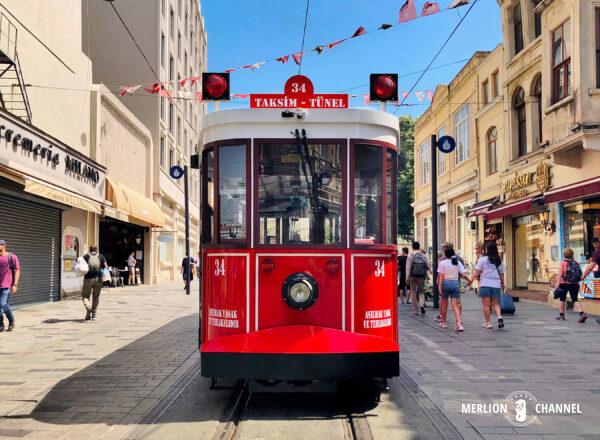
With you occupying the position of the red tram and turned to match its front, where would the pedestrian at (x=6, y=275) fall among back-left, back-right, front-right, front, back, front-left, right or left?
back-right

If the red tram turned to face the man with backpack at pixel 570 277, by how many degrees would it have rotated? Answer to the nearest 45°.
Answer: approximately 135° to its left

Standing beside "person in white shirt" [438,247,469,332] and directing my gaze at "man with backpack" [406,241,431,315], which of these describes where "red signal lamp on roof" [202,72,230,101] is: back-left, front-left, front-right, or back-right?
back-left

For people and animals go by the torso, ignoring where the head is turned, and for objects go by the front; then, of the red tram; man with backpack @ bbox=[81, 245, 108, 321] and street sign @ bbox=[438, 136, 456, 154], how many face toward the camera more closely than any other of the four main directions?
2

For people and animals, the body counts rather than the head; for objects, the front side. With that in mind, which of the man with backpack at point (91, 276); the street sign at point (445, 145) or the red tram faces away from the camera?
the man with backpack

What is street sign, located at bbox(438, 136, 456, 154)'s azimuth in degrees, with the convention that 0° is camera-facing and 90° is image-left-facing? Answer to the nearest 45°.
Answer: approximately 0°

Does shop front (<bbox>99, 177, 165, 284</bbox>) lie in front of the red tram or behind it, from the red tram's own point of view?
behind
